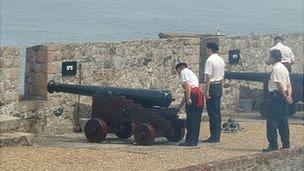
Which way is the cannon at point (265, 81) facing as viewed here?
to the viewer's left

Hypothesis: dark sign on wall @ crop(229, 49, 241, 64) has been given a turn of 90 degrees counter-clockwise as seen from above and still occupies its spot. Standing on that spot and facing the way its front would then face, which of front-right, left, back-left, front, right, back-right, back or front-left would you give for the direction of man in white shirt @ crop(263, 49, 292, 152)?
right

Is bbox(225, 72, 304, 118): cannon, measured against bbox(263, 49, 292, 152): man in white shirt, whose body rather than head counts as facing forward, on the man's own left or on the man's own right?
on the man's own right

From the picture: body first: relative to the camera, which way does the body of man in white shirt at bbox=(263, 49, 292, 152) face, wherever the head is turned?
to the viewer's left

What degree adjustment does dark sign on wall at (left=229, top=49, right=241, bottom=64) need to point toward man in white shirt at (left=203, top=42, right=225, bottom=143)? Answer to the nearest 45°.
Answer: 0° — it already faces them

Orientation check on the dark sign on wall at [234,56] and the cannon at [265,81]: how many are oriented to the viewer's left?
1

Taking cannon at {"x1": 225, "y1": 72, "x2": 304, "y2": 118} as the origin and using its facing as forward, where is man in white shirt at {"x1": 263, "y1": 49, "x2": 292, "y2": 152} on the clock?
The man in white shirt is roughly at 9 o'clock from the cannon.

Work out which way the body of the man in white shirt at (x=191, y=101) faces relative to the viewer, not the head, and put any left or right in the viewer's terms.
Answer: facing to the left of the viewer

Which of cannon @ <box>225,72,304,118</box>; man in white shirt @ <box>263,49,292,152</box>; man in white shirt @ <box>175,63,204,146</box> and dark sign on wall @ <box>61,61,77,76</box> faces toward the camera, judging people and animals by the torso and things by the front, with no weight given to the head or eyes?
the dark sign on wall

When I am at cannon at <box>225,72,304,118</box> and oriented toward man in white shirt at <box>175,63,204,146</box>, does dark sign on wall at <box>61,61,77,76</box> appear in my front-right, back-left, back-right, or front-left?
front-right

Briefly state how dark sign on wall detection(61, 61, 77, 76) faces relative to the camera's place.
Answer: facing the viewer

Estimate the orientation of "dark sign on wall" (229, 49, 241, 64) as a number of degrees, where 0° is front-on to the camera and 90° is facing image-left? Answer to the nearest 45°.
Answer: approximately 0°

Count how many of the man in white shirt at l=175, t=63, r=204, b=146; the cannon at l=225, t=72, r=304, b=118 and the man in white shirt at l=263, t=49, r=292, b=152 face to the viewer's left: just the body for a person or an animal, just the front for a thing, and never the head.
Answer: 3
